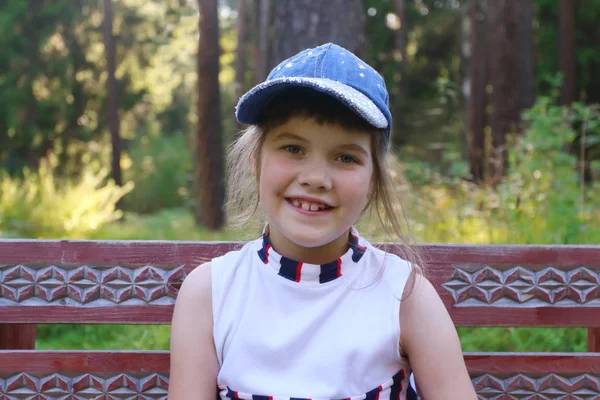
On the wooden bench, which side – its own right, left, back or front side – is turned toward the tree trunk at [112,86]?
back

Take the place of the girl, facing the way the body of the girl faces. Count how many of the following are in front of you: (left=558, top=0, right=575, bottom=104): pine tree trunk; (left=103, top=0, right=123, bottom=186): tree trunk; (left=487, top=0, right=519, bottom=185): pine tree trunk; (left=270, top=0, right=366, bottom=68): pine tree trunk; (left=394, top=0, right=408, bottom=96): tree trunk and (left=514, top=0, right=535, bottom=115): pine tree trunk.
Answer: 0

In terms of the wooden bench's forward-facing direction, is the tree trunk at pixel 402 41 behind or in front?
behind

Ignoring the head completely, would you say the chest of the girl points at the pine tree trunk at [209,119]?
no

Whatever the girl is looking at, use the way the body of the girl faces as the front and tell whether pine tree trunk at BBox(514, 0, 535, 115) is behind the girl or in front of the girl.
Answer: behind

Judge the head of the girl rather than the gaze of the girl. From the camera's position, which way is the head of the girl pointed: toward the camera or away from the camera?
toward the camera

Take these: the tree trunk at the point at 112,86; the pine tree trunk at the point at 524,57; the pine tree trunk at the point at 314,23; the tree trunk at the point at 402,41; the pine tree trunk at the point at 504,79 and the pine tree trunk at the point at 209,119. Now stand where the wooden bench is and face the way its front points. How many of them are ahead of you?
0

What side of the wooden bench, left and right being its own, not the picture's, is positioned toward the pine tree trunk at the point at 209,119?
back

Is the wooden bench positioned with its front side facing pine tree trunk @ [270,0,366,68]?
no

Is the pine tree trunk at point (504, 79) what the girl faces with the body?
no

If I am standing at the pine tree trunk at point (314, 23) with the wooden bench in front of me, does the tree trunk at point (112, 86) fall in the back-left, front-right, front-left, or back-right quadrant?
back-right

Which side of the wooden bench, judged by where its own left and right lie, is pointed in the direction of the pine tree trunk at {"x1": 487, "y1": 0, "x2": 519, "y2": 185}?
back

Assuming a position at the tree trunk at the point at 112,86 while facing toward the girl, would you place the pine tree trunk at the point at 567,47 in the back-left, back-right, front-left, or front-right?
front-left

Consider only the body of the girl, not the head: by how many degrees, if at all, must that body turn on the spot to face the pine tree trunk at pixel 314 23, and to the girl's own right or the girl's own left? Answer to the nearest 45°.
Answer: approximately 180°

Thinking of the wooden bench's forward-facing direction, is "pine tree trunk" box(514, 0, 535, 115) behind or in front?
behind

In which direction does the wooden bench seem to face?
toward the camera

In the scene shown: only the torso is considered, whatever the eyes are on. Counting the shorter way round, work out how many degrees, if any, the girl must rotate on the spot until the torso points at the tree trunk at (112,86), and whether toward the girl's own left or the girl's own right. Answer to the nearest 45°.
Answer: approximately 180°
